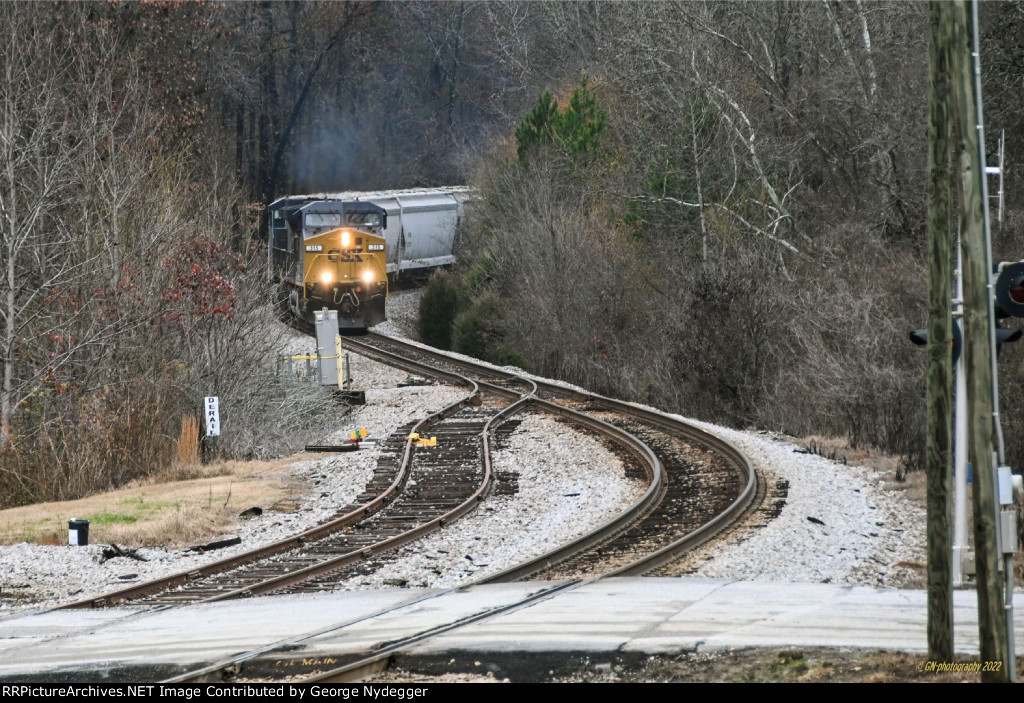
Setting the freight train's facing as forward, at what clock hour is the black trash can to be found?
The black trash can is roughly at 12 o'clock from the freight train.

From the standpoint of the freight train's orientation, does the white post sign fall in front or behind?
in front

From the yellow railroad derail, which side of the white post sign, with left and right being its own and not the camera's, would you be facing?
left

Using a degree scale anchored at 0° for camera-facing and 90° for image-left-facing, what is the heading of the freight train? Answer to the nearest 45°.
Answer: approximately 0°

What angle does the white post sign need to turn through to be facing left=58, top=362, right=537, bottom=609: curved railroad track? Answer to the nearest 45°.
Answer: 0° — it already faces it

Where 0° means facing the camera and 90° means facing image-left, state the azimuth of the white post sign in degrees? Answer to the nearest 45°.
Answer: approximately 0°

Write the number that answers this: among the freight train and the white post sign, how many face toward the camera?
2

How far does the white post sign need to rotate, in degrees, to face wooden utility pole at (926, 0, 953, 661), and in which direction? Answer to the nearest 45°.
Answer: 0° — it already faces it

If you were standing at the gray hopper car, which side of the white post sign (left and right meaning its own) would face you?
back

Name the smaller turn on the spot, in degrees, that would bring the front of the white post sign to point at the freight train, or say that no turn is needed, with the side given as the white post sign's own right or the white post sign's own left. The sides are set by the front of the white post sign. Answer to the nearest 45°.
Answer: approximately 180°

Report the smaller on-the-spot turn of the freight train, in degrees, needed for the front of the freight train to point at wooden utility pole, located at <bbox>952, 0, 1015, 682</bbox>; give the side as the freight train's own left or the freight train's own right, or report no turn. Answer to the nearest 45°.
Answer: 0° — it already faces it

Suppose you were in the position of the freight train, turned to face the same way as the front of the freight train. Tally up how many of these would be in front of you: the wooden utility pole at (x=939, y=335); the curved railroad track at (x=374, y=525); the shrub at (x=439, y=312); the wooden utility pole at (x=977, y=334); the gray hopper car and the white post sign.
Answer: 4
